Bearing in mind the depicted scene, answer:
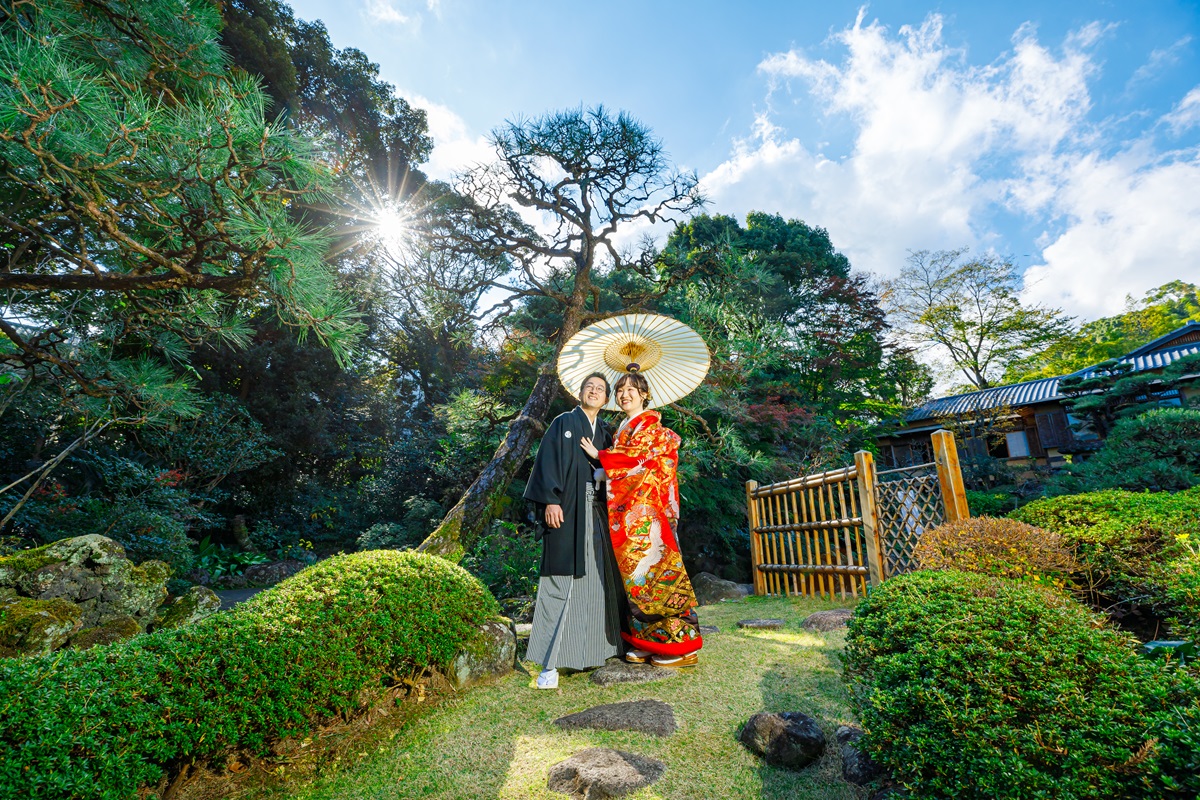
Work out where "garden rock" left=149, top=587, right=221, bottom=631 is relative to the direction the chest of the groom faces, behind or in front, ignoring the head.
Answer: behind

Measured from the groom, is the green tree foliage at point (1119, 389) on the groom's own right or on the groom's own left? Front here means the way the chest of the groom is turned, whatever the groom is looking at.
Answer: on the groom's own left

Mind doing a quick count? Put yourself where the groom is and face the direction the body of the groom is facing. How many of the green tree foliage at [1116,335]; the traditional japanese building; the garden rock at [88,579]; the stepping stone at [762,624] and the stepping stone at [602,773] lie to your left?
3

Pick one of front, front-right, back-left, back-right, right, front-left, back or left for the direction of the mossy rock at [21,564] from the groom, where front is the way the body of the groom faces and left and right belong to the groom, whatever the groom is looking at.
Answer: back-right

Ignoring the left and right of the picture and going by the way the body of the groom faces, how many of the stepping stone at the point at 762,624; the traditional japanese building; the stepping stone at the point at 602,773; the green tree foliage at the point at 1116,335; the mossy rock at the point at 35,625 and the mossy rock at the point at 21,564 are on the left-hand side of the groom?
3

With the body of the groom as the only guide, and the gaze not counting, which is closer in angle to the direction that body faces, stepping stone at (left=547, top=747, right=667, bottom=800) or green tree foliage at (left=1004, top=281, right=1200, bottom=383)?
the stepping stone

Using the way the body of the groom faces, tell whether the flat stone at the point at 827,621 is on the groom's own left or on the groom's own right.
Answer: on the groom's own left

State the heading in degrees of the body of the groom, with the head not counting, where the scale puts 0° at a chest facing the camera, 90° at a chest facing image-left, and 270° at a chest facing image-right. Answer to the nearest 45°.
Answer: approximately 315°

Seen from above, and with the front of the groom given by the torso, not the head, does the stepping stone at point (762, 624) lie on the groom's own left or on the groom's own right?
on the groom's own left

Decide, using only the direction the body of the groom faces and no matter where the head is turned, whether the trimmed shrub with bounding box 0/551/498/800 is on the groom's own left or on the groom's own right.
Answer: on the groom's own right

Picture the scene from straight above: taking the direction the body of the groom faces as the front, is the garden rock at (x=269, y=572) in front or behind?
behind

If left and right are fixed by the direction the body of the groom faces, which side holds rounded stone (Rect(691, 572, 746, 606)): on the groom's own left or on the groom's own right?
on the groom's own left
